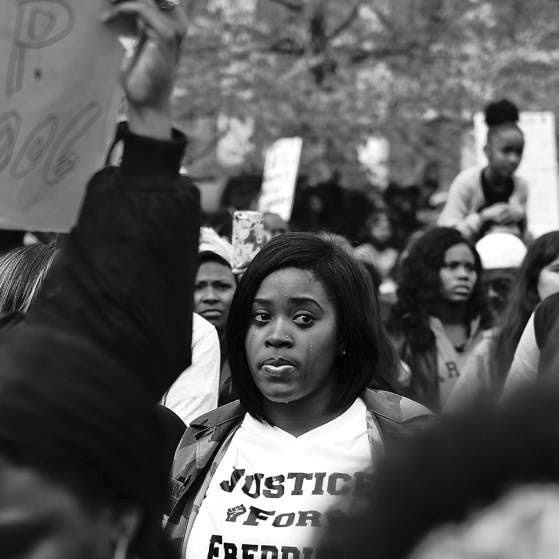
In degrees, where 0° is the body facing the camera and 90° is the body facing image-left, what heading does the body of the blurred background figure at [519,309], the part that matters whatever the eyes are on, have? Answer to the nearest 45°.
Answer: approximately 315°

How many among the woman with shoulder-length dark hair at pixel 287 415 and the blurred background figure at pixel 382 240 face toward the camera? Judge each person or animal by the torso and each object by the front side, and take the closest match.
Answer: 2

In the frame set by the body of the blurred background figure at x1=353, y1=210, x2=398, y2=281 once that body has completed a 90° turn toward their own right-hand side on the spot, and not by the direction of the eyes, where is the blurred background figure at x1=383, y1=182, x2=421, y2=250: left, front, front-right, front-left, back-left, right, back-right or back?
right

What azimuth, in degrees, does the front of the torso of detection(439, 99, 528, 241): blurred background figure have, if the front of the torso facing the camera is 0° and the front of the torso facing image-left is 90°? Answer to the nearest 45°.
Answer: approximately 315°

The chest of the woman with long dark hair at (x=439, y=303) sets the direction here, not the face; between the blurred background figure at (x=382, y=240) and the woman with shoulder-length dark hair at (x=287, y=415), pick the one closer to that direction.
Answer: the woman with shoulder-length dark hair

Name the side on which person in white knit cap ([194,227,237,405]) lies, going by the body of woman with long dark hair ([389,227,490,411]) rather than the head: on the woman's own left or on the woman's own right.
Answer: on the woman's own right

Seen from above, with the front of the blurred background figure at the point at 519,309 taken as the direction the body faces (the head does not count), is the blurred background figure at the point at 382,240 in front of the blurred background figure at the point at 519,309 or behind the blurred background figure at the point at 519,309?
behind

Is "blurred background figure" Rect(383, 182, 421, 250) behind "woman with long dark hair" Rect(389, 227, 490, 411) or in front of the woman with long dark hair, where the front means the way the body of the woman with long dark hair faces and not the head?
behind

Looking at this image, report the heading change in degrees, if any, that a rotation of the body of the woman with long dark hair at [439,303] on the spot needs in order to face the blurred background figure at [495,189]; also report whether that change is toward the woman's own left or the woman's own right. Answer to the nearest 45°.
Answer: approximately 135° to the woman's own left

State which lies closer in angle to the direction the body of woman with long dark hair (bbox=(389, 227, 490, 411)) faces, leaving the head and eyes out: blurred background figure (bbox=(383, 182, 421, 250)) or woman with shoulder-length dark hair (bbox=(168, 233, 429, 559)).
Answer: the woman with shoulder-length dark hair
